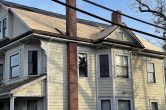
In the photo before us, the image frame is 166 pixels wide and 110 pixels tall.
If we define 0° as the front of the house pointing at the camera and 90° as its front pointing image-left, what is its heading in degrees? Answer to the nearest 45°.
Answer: approximately 45°
